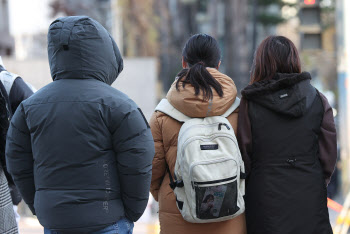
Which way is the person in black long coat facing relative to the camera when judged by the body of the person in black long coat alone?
away from the camera

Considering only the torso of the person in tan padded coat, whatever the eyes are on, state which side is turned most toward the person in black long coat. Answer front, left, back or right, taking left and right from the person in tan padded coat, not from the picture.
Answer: right

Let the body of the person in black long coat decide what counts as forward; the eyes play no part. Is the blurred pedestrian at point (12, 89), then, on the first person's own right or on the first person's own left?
on the first person's own left

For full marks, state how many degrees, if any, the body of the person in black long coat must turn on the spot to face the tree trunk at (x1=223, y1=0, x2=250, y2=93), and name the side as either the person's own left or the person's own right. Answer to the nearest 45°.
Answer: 0° — they already face it

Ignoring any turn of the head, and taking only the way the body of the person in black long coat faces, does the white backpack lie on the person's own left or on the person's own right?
on the person's own left

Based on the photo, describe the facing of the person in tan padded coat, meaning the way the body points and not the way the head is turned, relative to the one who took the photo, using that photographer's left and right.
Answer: facing away from the viewer

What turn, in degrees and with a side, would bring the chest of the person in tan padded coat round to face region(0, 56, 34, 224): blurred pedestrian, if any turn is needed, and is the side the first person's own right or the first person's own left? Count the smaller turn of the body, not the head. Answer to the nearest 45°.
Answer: approximately 90° to the first person's own left
